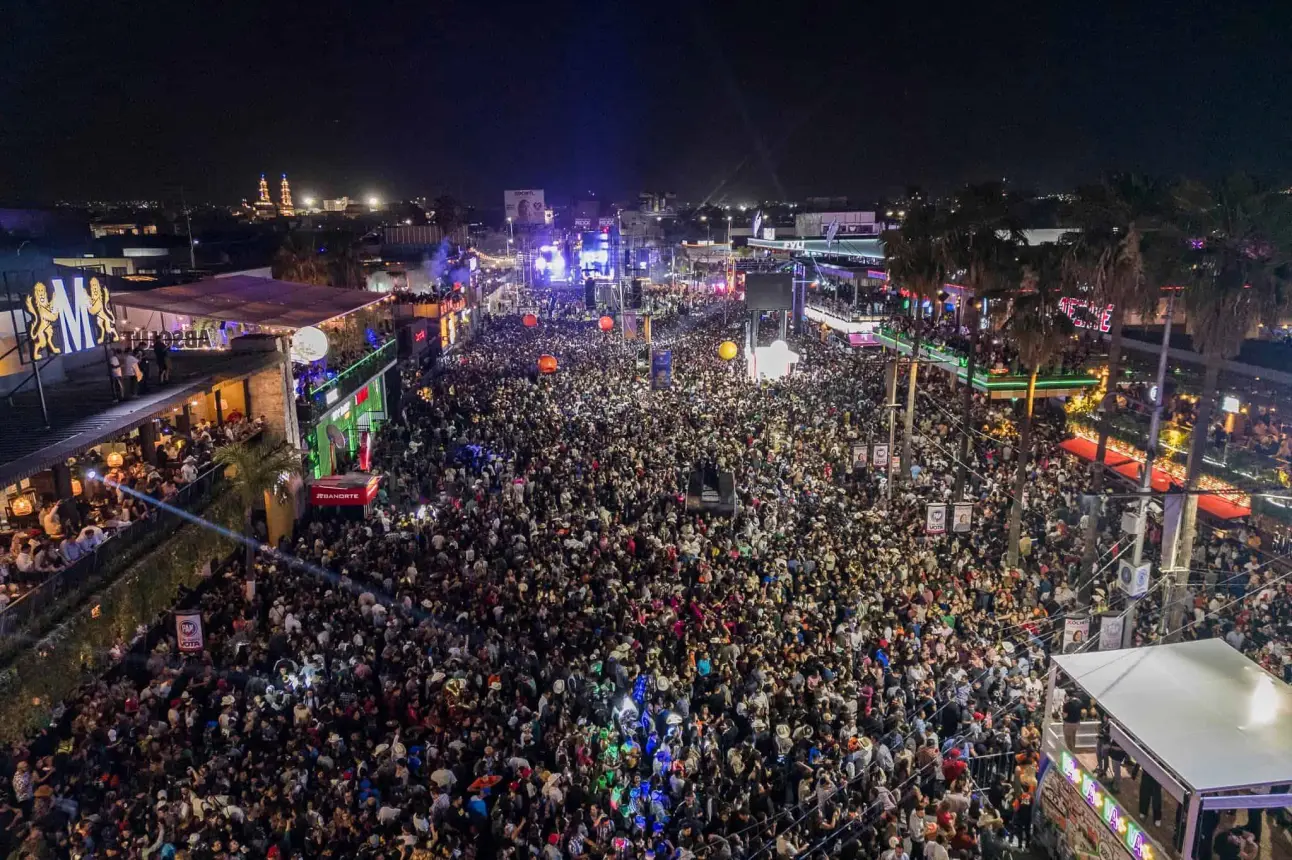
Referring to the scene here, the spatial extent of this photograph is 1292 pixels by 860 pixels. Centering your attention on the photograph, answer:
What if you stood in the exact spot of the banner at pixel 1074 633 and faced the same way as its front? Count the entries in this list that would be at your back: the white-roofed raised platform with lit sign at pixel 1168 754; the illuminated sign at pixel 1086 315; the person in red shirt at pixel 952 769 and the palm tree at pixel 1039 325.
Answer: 2

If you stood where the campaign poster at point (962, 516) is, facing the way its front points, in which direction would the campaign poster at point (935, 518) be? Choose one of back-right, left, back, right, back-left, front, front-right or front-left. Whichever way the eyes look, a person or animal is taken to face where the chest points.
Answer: front-right

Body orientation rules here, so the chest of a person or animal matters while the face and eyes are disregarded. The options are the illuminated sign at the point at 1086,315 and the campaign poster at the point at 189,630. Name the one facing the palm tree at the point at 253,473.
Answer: the illuminated sign

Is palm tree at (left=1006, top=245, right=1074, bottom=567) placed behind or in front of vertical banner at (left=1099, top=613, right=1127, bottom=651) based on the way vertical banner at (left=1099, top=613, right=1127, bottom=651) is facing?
behind

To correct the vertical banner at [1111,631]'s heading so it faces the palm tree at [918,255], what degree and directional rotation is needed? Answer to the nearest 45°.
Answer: approximately 135° to its right

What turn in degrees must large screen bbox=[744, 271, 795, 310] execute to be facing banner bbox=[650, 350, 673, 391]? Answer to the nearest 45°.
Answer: approximately 90° to its right

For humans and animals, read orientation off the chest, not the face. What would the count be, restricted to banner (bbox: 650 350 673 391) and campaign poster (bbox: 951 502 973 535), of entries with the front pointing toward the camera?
2

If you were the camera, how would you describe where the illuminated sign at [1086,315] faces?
facing the viewer and to the left of the viewer

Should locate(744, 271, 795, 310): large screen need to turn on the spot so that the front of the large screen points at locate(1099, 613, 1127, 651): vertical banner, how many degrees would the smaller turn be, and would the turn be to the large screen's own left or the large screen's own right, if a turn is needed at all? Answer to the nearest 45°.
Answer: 0° — it already faces it

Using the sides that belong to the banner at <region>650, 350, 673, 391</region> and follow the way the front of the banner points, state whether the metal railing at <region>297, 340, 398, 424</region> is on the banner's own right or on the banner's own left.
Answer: on the banner's own right

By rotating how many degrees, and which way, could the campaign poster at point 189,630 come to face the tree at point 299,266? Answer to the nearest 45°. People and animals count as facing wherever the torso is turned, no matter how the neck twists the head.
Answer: approximately 180°

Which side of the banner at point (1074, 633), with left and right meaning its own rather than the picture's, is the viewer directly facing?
front

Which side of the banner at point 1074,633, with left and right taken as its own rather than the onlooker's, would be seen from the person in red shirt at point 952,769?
front

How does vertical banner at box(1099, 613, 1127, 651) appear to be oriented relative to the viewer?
toward the camera

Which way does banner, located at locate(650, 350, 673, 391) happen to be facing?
toward the camera
